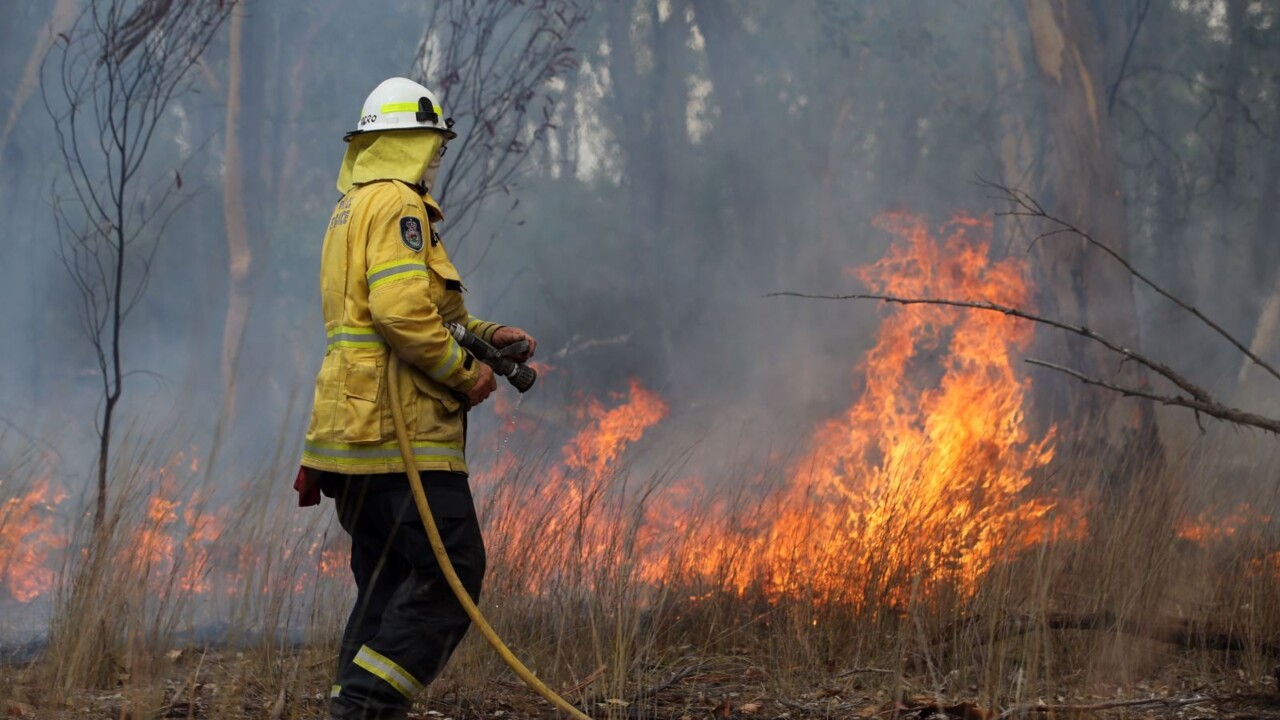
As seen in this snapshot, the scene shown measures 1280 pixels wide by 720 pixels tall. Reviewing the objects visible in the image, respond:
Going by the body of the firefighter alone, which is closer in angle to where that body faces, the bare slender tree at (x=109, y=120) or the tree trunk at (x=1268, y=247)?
the tree trunk

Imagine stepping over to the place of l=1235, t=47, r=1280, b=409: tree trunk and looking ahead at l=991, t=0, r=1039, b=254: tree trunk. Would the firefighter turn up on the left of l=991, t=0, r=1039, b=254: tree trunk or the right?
left

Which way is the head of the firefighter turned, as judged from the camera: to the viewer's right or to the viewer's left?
to the viewer's right

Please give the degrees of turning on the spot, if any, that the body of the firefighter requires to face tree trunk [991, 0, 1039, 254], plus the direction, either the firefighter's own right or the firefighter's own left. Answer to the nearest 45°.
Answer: approximately 45° to the firefighter's own left

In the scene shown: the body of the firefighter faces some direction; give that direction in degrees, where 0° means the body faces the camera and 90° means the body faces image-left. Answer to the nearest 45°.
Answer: approximately 270°

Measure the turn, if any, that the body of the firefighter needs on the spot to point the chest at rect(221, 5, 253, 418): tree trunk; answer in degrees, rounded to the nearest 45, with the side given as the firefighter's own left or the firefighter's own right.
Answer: approximately 90° to the firefighter's own left

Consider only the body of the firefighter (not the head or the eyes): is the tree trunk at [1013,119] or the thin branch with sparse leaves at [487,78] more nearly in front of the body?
the tree trunk
